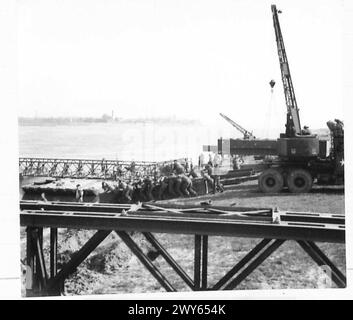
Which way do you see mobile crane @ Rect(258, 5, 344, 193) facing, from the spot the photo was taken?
facing to the right of the viewer

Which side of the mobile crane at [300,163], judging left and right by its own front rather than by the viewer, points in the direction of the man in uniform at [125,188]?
back

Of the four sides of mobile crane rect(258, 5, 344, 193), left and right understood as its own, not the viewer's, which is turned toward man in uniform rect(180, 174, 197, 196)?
back

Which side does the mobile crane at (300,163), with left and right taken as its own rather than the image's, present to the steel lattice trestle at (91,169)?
back

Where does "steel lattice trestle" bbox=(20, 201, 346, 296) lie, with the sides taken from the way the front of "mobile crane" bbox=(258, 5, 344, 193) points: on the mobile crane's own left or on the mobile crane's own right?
on the mobile crane's own right
